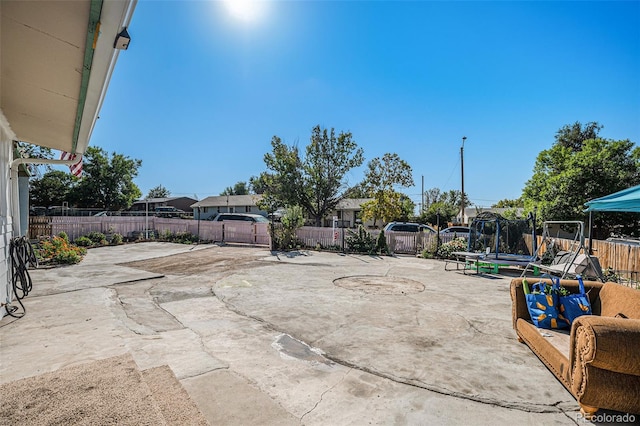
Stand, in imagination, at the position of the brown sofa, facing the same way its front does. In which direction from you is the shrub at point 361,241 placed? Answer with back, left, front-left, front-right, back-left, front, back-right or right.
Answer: front-right

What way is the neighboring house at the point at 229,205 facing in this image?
toward the camera

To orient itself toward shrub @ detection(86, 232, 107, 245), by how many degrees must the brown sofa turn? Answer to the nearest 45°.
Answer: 0° — it already faces it

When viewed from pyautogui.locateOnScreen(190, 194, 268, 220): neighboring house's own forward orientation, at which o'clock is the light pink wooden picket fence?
The light pink wooden picket fence is roughly at 12 o'clock from the neighboring house.

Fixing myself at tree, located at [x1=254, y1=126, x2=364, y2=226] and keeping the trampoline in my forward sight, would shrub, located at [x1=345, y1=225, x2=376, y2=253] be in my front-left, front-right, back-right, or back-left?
front-right

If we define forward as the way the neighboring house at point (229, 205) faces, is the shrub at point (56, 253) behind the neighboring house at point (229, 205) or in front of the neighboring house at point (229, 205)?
in front

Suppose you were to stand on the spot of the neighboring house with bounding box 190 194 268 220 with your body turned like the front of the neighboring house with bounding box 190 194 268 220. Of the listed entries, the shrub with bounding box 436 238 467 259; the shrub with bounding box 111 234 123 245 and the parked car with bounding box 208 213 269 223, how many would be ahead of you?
3

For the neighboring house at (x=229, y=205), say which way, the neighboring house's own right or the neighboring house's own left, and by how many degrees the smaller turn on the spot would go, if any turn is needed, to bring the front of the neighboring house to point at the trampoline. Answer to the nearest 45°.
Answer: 0° — it already faces it

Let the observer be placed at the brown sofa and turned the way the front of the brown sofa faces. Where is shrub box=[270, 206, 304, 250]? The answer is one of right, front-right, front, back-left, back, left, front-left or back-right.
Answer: front-right

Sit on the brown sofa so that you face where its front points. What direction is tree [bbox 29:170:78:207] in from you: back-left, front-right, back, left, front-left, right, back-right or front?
front

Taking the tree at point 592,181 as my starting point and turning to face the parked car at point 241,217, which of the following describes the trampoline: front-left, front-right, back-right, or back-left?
front-left

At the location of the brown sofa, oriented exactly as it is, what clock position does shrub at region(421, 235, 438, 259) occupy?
The shrub is roughly at 2 o'clock from the brown sofa.

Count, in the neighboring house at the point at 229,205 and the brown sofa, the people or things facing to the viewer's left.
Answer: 1

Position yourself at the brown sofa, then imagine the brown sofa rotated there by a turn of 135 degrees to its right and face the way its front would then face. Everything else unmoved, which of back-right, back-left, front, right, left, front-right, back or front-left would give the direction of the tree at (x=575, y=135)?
front-left

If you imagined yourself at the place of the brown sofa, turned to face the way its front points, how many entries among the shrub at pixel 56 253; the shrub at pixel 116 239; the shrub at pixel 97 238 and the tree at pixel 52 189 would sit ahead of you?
4

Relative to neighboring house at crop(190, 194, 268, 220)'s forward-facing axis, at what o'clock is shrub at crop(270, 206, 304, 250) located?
The shrub is roughly at 12 o'clock from the neighboring house.

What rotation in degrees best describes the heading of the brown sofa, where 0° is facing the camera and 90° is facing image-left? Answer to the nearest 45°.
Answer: approximately 90°

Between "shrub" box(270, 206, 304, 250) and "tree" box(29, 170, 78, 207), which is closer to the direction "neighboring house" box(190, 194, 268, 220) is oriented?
the shrub

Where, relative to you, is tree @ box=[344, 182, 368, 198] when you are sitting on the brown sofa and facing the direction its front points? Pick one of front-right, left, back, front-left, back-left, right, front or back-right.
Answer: front-right

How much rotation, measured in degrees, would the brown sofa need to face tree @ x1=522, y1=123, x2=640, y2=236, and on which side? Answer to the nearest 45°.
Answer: approximately 90° to its right
